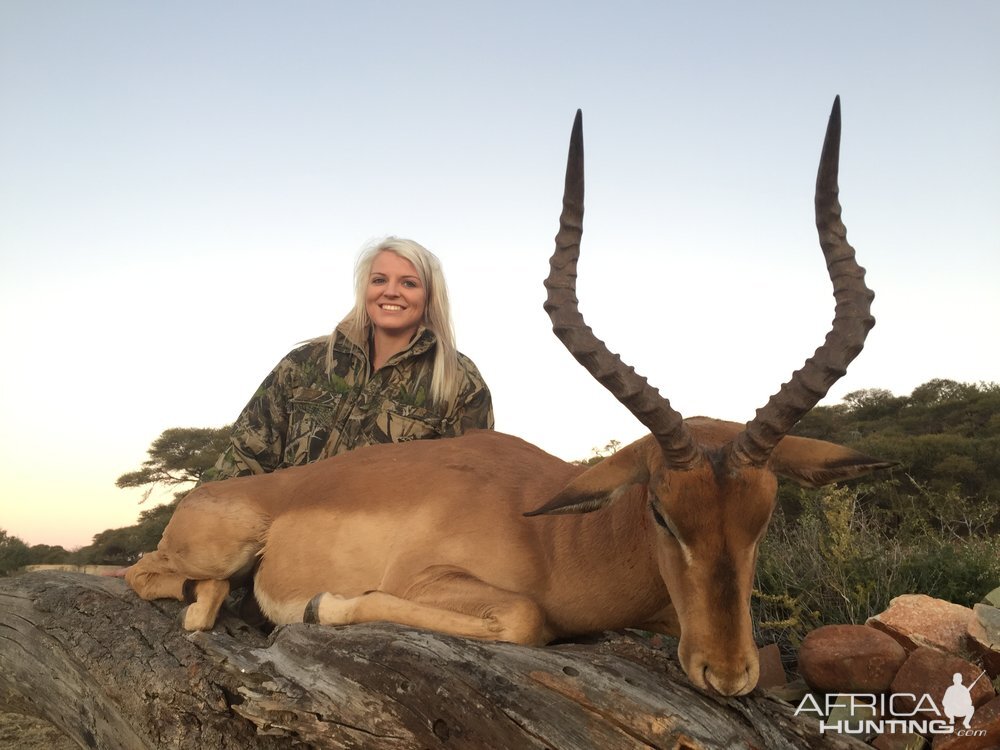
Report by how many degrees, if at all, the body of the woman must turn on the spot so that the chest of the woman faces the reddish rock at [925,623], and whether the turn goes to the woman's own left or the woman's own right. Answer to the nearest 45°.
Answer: approximately 45° to the woman's own left

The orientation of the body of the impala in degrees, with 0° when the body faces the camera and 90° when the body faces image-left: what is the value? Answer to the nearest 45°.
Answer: approximately 315°

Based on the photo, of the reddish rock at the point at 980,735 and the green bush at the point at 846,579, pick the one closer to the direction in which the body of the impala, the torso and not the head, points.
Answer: the reddish rock

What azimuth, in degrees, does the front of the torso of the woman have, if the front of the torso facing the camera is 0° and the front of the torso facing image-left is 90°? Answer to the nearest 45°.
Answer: approximately 0°

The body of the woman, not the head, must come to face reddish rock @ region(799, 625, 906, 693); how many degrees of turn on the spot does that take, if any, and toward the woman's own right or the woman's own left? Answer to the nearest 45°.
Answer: approximately 45° to the woman's own left

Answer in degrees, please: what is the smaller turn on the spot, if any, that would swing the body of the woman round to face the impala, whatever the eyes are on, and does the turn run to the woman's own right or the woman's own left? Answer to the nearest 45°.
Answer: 0° — they already face it
